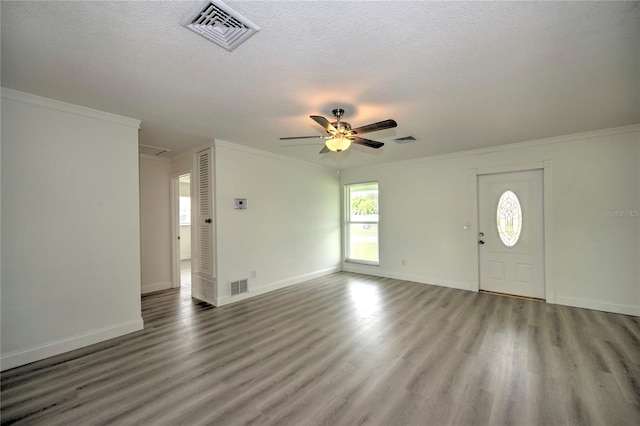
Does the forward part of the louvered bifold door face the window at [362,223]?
no

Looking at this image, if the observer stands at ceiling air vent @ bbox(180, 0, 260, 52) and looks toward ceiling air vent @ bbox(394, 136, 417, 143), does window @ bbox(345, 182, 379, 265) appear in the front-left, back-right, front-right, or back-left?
front-left

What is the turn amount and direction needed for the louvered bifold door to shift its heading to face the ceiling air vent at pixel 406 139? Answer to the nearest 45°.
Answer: approximately 90° to its left

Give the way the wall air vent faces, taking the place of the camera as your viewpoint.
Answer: facing the viewer and to the right of the viewer

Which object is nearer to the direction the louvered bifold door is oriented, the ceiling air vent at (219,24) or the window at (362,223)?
the ceiling air vent

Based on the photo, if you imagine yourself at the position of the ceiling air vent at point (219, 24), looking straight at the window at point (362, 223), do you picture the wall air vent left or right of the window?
left

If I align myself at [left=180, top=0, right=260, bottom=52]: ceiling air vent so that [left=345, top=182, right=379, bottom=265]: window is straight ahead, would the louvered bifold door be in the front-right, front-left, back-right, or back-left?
front-left

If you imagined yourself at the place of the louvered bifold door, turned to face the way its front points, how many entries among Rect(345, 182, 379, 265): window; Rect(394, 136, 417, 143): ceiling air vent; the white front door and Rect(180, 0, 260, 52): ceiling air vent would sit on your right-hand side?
0

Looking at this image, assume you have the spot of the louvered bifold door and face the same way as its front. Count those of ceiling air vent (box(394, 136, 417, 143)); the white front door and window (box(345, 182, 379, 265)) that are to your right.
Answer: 0

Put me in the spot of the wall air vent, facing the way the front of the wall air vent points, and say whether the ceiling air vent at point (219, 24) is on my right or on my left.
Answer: on my right

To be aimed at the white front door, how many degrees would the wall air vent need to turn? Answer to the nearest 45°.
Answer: approximately 45° to its left

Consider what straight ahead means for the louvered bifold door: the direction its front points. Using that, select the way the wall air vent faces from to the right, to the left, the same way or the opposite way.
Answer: to the left

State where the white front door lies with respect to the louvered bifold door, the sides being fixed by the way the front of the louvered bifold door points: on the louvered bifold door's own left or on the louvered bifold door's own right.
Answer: on the louvered bifold door's own left
